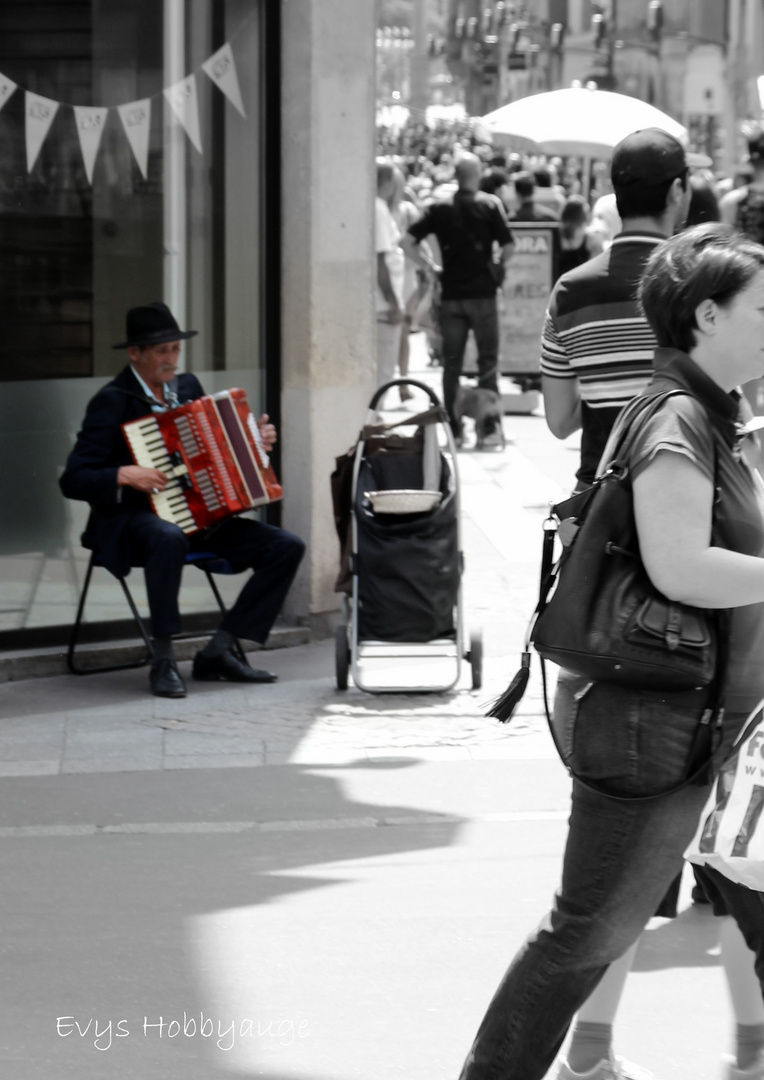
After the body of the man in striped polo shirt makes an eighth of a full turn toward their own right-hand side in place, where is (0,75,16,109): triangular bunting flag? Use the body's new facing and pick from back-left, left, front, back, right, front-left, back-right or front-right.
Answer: back-left

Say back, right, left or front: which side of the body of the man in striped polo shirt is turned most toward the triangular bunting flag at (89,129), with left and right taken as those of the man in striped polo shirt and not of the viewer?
left

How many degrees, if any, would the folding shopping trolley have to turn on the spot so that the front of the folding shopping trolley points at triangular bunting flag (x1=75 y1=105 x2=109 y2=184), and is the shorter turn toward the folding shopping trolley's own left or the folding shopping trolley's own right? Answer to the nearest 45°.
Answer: approximately 135° to the folding shopping trolley's own right

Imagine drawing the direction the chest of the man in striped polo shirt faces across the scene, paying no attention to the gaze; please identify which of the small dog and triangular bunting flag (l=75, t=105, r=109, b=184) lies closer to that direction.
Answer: the small dog

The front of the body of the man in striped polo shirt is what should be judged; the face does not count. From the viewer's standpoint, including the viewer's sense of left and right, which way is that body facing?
facing away from the viewer and to the right of the viewer

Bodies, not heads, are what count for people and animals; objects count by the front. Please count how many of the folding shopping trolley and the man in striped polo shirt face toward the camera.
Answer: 1

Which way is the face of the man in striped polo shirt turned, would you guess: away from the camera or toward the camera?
away from the camera

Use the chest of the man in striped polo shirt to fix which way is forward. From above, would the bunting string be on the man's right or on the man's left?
on the man's left

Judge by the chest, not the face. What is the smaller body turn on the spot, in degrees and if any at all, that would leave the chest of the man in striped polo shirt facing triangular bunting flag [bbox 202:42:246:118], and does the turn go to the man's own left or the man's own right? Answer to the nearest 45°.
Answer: approximately 90° to the man's own left
